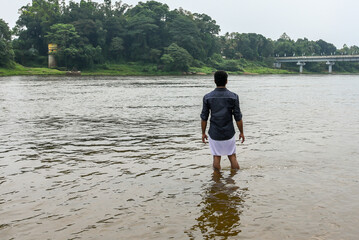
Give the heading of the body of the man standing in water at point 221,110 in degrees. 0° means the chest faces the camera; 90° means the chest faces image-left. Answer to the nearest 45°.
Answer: approximately 180°
